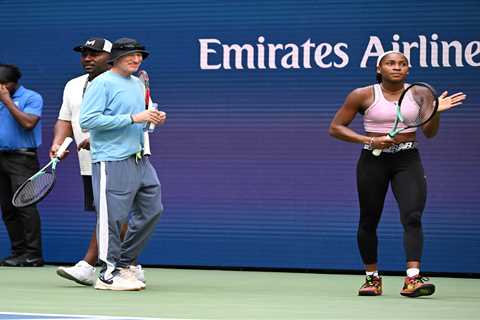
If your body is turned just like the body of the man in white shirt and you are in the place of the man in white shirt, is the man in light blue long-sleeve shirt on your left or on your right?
on your left

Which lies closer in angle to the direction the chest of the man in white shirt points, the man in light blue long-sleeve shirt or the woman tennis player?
the man in light blue long-sleeve shirt

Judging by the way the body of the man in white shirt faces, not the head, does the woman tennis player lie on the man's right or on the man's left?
on the man's left
